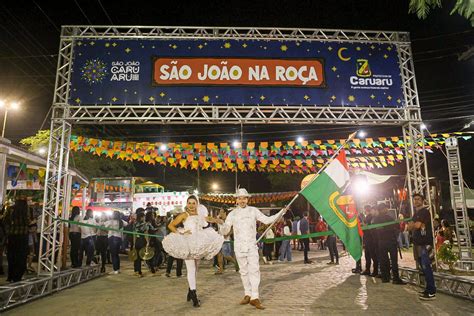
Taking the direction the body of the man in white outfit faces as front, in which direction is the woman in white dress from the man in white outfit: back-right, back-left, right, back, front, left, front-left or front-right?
right

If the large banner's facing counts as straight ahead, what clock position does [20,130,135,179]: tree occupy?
The tree is roughly at 5 o'clock from the large banner.

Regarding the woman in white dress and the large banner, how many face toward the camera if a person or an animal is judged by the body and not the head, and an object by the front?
2

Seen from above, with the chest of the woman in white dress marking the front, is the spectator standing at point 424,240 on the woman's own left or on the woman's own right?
on the woman's own left

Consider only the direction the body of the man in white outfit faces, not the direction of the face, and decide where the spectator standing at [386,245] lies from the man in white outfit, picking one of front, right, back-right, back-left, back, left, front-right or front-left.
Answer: back-left

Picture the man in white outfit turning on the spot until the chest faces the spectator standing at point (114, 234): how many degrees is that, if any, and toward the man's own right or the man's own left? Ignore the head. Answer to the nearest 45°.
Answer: approximately 135° to the man's own right

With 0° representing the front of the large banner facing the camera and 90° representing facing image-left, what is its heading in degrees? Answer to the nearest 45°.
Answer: approximately 0°
